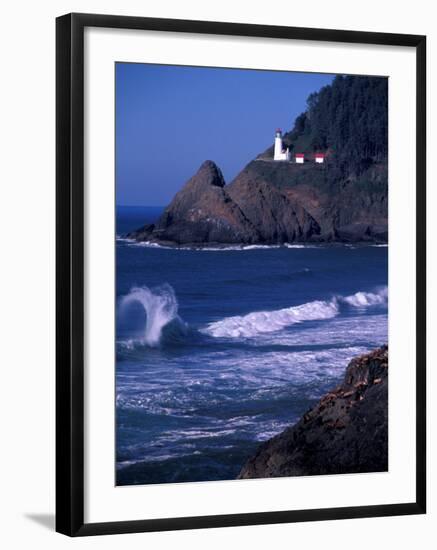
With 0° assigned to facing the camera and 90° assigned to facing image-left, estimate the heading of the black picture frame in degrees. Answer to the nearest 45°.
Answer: approximately 315°
